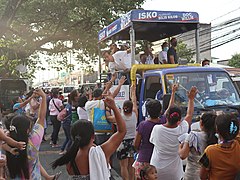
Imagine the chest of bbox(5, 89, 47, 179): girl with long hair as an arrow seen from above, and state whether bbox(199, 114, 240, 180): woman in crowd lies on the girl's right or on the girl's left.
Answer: on the girl's right

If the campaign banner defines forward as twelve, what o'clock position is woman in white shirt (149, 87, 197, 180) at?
The woman in white shirt is roughly at 12 o'clock from the campaign banner.

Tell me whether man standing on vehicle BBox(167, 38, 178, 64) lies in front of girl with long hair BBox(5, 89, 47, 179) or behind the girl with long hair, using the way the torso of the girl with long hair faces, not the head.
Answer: in front

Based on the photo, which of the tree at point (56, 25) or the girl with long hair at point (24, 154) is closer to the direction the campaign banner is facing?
the girl with long hair

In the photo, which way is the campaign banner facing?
toward the camera

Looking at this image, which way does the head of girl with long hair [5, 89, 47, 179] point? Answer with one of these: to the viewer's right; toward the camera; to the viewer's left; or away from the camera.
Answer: away from the camera

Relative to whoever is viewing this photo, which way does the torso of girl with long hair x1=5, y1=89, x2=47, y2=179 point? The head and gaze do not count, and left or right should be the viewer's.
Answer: facing away from the viewer and to the right of the viewer

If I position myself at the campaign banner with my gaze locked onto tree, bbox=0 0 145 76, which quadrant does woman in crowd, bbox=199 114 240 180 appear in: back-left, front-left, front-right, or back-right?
back-left

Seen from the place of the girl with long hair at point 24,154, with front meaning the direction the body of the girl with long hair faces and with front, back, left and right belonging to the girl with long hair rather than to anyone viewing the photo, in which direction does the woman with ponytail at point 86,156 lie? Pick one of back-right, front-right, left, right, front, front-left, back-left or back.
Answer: right

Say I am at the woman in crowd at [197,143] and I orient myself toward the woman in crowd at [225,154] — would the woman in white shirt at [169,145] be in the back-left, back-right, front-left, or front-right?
back-right

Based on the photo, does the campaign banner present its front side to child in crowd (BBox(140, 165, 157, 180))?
yes

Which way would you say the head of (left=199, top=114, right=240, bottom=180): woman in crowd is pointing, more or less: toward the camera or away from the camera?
away from the camera

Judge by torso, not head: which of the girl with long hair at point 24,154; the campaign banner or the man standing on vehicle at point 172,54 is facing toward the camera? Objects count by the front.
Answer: the campaign banner
